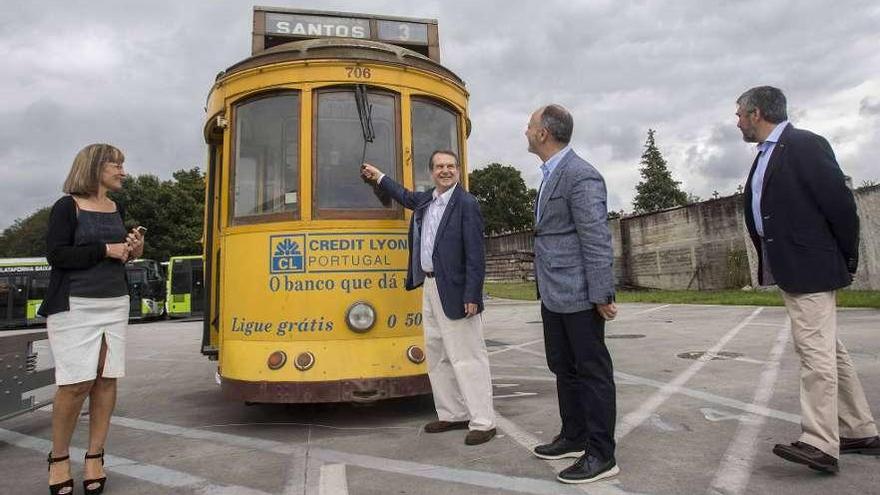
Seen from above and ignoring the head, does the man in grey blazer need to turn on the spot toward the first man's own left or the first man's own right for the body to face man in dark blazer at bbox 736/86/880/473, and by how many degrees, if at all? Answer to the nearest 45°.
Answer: approximately 180°

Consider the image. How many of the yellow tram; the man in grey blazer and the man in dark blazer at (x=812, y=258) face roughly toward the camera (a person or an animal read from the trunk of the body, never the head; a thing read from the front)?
1

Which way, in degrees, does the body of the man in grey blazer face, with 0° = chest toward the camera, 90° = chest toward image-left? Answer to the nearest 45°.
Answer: approximately 90°

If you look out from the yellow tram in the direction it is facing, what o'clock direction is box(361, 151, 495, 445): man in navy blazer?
The man in navy blazer is roughly at 12 o'clock from the yellow tram.

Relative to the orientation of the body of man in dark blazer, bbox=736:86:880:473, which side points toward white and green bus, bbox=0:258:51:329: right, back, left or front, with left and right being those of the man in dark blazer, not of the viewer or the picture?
front

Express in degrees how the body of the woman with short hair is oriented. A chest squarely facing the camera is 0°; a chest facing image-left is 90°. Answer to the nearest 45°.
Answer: approximately 315°

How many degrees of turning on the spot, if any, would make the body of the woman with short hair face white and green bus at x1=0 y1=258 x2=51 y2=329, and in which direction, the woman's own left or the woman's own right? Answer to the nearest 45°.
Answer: approximately 135° to the woman's own left

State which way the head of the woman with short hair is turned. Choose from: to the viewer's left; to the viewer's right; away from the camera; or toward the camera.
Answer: to the viewer's right

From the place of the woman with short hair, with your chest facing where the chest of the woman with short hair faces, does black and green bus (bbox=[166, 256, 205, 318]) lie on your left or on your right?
on your left

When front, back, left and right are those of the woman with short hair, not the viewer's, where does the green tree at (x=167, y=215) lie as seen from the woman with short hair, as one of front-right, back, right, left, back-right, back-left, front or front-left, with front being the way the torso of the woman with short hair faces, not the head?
back-left

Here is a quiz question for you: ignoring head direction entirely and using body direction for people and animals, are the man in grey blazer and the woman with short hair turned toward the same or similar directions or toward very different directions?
very different directions

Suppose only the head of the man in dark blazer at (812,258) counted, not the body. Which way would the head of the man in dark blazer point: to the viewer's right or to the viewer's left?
to the viewer's left

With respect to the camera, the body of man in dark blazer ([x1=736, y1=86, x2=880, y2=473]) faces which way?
to the viewer's left
